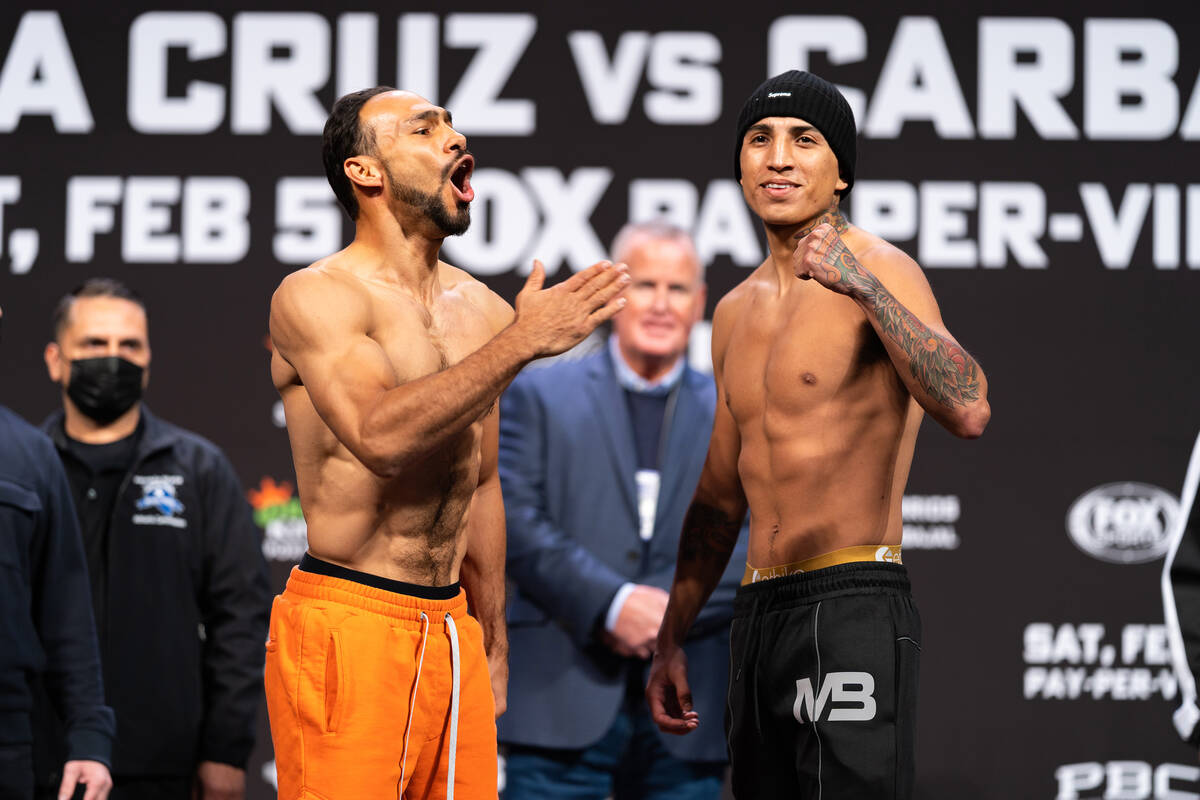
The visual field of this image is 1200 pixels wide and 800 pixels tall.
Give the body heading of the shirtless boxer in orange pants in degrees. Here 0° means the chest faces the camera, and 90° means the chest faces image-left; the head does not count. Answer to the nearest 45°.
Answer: approximately 315°

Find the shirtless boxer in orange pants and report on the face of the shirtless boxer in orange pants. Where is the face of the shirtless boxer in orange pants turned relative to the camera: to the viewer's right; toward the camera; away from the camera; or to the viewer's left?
to the viewer's right

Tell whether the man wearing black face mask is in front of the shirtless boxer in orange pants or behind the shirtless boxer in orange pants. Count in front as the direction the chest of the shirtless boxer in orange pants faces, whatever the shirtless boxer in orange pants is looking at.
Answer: behind

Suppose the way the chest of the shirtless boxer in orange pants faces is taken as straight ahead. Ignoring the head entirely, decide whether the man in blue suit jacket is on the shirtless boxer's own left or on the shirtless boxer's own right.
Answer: on the shirtless boxer's own left
